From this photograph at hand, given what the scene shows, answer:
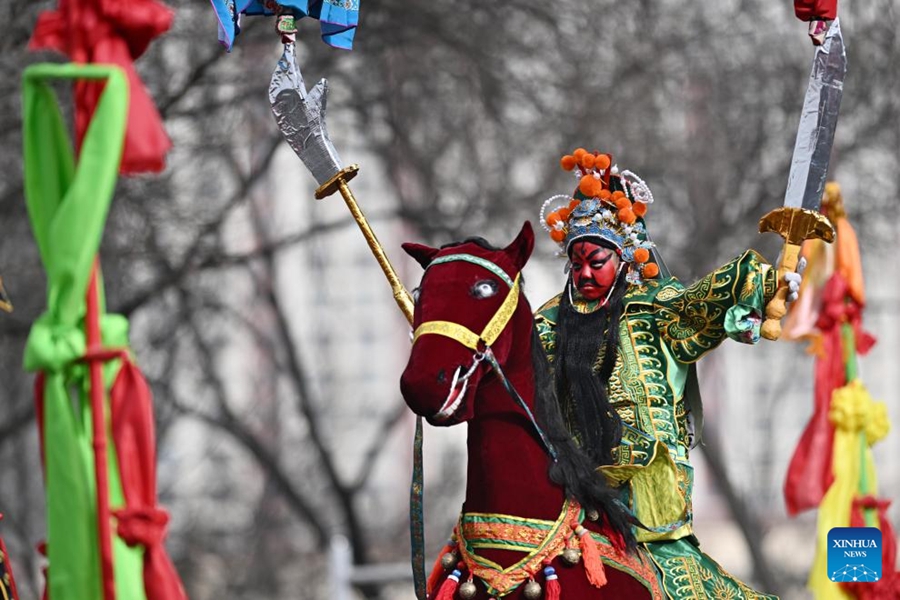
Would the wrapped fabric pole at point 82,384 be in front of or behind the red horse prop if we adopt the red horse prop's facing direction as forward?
in front

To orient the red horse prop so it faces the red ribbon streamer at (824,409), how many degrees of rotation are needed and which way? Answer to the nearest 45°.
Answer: approximately 180°

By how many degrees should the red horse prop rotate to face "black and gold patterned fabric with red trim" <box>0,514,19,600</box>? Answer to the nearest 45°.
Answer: approximately 45° to its right

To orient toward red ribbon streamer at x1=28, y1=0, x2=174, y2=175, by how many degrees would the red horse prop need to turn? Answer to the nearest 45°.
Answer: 0° — it already faces it

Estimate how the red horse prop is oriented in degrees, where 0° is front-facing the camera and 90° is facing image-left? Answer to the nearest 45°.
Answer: approximately 45°

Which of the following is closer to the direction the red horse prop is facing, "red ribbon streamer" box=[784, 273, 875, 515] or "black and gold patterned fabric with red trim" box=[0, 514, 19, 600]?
the black and gold patterned fabric with red trim
